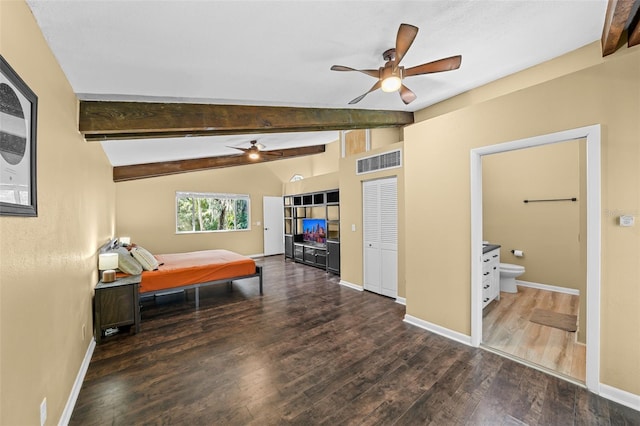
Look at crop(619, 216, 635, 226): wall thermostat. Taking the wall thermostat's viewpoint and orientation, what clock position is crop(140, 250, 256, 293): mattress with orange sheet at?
The mattress with orange sheet is roughly at 2 o'clock from the wall thermostat.

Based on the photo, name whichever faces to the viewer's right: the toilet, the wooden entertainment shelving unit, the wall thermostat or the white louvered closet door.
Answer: the toilet

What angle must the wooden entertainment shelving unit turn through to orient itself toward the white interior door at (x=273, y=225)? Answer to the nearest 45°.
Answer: approximately 90° to its right

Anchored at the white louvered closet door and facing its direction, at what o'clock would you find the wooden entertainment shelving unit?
The wooden entertainment shelving unit is roughly at 3 o'clock from the white louvered closet door.

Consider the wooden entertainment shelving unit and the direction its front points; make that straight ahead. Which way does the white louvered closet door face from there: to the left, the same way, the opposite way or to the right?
the same way

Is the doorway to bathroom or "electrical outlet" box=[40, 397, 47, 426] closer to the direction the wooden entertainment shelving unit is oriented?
the electrical outlet

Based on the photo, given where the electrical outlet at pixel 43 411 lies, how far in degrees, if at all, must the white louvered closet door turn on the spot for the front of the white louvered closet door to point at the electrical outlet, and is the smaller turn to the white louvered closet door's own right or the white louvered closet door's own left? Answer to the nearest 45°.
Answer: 0° — it already faces it

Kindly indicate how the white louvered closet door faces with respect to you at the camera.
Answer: facing the viewer and to the left of the viewer

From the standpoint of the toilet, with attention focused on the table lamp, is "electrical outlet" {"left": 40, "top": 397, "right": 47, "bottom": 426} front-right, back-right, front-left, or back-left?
front-left

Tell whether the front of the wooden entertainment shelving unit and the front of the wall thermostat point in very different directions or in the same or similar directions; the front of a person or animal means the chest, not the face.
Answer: same or similar directions

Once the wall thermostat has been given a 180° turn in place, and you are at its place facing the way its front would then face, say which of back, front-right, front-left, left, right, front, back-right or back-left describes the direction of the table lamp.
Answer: back-left

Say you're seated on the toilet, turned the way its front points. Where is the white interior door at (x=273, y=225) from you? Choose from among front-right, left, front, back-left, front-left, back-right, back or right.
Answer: back

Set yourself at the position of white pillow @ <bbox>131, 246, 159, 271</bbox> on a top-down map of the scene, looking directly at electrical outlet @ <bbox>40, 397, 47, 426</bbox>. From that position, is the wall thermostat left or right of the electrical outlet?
left

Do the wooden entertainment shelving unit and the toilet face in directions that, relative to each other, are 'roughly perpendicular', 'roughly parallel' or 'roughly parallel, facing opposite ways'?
roughly perpendicular

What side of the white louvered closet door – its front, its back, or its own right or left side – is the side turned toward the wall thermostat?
left
